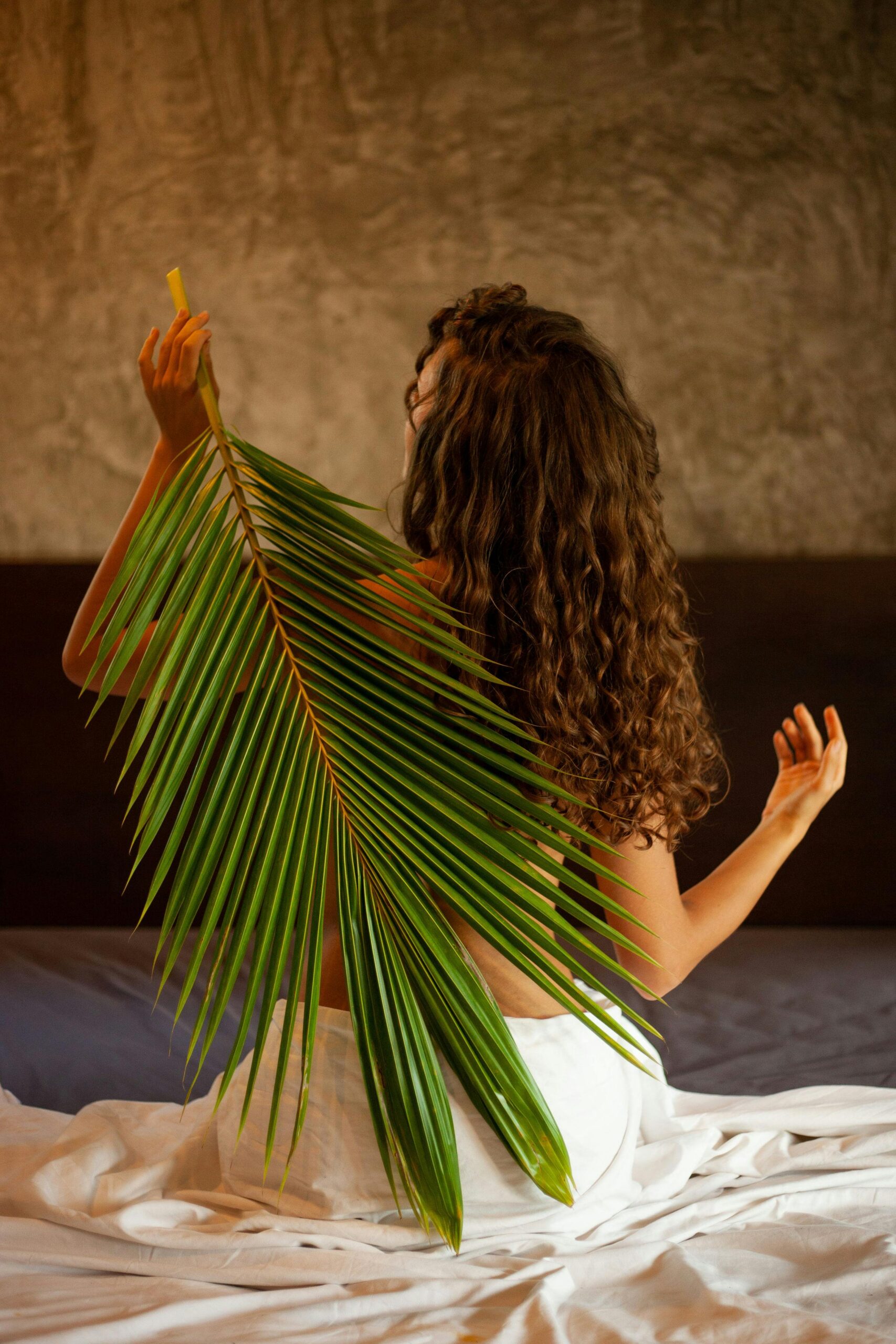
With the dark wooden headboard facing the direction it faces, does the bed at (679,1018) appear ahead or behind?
ahead

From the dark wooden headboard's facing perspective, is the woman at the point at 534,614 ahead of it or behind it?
ahead

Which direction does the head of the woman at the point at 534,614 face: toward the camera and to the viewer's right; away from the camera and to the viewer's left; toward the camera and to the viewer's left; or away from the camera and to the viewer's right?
away from the camera and to the viewer's left

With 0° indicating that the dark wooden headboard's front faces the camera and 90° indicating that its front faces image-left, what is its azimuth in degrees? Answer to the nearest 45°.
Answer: approximately 0°
